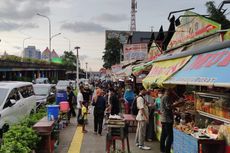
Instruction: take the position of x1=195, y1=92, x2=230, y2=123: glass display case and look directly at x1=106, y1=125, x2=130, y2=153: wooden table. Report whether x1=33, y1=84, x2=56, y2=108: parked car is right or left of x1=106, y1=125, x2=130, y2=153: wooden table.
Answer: right

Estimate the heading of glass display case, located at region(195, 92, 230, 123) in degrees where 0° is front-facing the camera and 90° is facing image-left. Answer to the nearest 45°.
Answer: approximately 45°

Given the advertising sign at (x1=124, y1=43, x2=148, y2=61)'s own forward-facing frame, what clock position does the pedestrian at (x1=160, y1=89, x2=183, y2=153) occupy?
The pedestrian is roughly at 12 o'clock from the advertising sign.

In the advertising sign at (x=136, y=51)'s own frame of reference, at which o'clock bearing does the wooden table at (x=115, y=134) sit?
The wooden table is roughly at 12 o'clock from the advertising sign.

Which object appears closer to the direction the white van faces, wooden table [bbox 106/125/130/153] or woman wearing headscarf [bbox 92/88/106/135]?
the wooden table

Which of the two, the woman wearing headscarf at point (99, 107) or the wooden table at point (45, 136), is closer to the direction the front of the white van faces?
the wooden table

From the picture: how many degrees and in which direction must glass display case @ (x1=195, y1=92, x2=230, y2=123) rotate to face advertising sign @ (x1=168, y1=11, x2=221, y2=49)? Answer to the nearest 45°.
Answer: approximately 135° to its right

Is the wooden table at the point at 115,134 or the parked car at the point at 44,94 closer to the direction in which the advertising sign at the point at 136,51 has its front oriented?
the wooden table

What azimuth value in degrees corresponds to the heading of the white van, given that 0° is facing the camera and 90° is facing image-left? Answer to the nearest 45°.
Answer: approximately 45°

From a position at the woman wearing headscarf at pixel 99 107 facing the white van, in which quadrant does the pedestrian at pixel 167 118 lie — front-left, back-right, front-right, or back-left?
back-left
